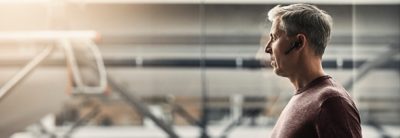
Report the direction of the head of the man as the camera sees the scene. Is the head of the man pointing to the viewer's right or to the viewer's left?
to the viewer's left

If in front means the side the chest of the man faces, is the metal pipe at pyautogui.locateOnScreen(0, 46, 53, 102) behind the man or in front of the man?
in front

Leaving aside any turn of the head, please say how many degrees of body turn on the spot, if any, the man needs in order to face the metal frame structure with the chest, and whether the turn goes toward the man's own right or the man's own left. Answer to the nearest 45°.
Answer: approximately 45° to the man's own right

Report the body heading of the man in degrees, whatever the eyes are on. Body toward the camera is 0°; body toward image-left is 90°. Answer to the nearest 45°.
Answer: approximately 90°
